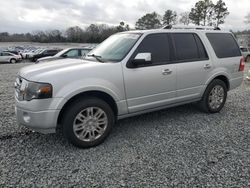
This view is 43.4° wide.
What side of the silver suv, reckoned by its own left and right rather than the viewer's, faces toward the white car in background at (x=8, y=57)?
right

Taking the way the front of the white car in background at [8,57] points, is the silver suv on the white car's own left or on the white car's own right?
on the white car's own left

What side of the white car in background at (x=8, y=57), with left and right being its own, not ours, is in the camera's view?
right

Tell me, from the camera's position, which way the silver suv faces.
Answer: facing the viewer and to the left of the viewer
